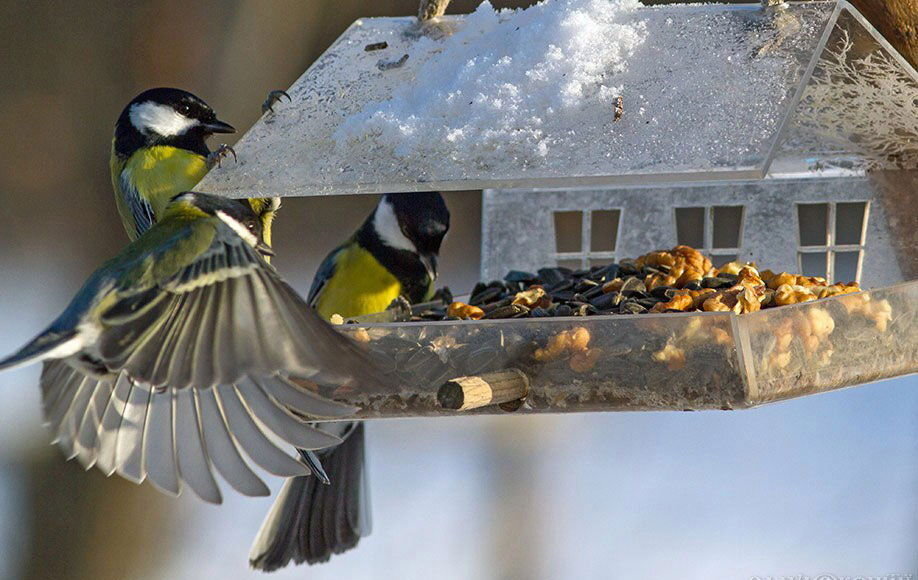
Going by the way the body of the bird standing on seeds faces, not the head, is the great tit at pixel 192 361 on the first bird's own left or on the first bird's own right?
on the first bird's own right

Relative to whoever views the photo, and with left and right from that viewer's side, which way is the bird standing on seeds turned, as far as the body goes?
facing the viewer and to the right of the viewer

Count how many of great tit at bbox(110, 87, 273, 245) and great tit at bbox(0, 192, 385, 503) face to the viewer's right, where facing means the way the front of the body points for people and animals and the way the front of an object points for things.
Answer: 2

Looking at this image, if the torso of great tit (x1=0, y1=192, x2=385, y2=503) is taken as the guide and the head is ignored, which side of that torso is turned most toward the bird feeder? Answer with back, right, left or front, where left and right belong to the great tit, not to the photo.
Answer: front

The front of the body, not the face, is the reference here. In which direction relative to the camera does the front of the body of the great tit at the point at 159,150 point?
to the viewer's right

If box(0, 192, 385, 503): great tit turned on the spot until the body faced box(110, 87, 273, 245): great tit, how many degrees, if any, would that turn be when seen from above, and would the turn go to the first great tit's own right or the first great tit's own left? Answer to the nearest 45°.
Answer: approximately 90° to the first great tit's own left

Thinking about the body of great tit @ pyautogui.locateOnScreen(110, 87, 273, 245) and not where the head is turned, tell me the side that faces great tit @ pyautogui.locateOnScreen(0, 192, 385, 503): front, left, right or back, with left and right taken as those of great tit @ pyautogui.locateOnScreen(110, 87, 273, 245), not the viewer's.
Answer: right

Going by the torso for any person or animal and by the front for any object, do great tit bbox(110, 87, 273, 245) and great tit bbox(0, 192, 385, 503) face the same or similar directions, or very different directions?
same or similar directions

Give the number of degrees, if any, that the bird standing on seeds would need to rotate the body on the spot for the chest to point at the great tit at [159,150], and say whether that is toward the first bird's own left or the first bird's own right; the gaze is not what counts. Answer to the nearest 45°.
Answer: approximately 135° to the first bird's own right

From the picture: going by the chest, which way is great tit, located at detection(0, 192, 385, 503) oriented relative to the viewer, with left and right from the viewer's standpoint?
facing to the right of the viewer
